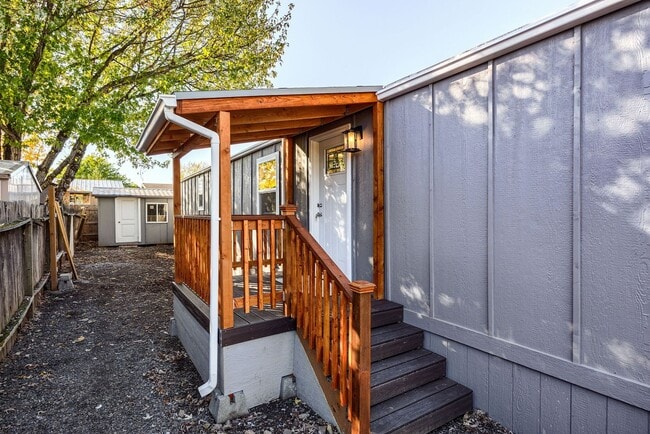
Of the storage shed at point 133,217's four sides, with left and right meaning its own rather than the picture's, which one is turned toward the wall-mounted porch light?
front

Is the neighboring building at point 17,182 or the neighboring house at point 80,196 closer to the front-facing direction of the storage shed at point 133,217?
the neighboring building

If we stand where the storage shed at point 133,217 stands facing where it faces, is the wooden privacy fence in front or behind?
in front

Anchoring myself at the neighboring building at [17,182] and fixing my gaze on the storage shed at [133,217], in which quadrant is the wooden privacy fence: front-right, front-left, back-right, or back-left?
back-right

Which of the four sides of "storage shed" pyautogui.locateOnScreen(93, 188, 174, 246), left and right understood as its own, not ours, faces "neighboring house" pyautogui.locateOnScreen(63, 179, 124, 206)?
back

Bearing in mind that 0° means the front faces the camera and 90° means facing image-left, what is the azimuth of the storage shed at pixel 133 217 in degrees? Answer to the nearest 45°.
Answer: approximately 0°

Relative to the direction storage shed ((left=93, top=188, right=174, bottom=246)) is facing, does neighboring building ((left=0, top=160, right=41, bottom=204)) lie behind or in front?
in front

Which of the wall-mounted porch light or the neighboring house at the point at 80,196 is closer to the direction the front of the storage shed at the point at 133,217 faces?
the wall-mounted porch light

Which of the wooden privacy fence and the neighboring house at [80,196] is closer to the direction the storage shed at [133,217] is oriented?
the wooden privacy fence
